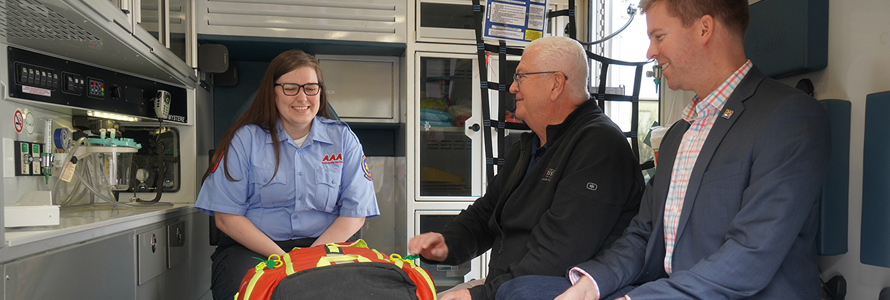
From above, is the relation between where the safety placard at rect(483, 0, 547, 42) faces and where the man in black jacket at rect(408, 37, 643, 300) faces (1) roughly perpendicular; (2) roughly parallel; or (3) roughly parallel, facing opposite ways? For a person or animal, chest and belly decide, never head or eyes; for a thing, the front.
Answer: roughly perpendicular

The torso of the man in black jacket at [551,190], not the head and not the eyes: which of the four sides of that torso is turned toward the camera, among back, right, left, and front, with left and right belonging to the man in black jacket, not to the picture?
left

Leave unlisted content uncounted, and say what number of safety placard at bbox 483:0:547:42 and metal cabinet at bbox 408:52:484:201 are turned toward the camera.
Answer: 2

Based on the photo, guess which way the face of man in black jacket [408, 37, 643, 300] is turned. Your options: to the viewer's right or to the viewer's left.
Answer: to the viewer's left

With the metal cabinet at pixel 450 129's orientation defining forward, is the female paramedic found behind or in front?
in front

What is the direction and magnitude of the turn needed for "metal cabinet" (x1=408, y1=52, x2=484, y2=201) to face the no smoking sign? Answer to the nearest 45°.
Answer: approximately 45° to its right

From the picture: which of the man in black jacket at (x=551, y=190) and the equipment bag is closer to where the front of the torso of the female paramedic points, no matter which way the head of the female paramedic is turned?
the equipment bag

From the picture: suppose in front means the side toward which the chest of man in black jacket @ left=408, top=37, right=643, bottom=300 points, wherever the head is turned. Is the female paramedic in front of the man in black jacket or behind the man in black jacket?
in front
